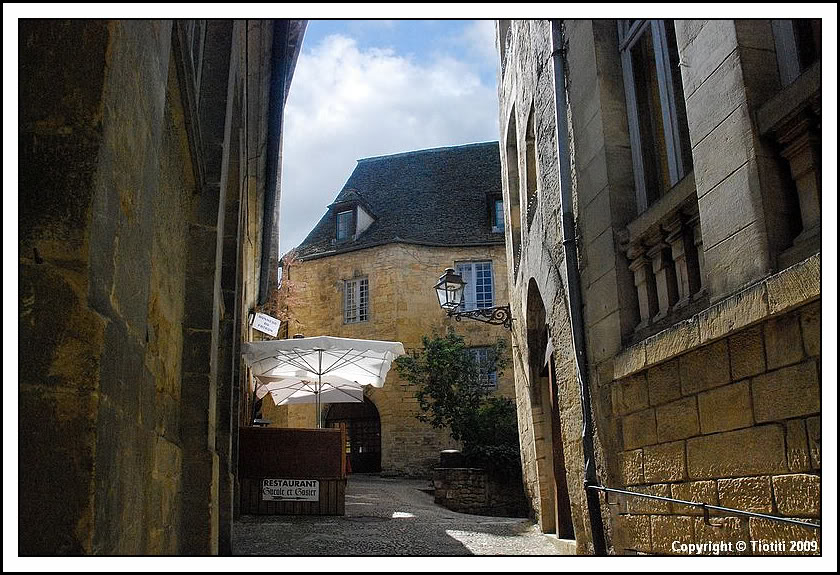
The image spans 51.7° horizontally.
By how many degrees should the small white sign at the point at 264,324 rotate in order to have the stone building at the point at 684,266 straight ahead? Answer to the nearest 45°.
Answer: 0° — it already faces it

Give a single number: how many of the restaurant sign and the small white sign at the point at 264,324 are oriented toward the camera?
2

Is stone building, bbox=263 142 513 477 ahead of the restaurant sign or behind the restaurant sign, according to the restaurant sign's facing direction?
behind

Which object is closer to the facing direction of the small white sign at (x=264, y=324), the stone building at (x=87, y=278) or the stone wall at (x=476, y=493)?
the stone building

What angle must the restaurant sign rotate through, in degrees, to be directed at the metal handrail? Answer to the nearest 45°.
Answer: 0° — it already faces it

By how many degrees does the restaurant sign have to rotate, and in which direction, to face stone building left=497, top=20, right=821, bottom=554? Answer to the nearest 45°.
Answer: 0° — it already faces it

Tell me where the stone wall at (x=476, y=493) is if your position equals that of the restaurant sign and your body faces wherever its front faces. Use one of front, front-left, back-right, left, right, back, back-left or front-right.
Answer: back-left

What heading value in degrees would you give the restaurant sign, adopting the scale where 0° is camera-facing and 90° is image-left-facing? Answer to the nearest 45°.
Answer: approximately 0°
